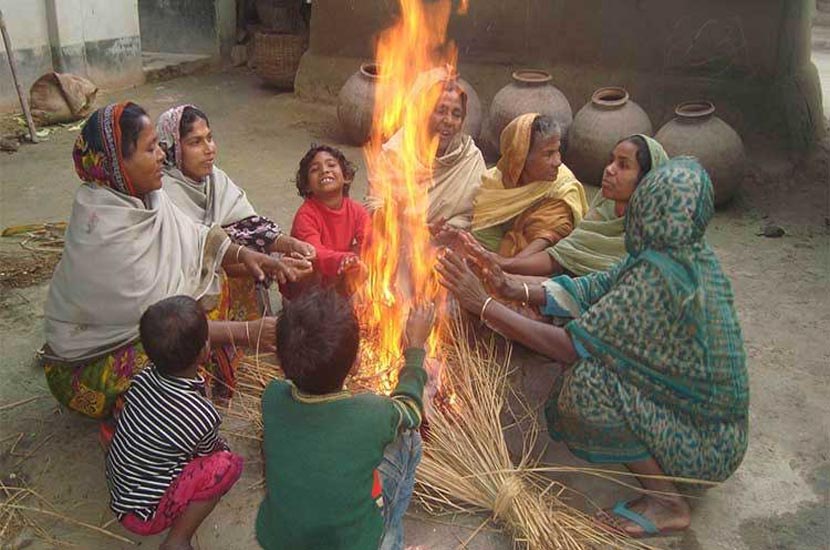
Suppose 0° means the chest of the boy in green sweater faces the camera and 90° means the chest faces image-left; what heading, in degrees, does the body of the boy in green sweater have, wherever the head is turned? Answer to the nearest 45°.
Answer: approximately 180°

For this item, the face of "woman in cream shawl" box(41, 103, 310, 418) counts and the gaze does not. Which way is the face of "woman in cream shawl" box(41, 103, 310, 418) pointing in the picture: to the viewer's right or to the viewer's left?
to the viewer's right

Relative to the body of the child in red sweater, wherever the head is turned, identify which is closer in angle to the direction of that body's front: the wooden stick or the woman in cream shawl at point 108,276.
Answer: the woman in cream shawl

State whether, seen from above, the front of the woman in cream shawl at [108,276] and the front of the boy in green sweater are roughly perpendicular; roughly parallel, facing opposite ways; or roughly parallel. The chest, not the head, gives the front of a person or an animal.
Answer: roughly perpendicular

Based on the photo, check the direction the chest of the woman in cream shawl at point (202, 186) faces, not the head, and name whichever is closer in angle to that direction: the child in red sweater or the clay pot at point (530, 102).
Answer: the child in red sweater

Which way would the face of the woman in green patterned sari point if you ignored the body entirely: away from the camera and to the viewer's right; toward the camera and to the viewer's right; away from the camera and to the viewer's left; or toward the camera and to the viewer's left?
away from the camera and to the viewer's left

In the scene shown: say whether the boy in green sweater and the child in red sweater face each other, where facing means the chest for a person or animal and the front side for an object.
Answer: yes

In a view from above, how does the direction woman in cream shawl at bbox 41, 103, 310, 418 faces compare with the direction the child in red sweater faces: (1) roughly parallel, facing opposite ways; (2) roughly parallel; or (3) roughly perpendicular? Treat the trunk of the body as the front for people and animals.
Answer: roughly perpendicular

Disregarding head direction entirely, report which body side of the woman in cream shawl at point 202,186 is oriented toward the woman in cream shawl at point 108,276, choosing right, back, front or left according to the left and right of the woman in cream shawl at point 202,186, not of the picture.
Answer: right

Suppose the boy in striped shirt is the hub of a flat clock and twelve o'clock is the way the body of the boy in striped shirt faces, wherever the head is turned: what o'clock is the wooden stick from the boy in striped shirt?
The wooden stick is roughly at 10 o'clock from the boy in striped shirt.

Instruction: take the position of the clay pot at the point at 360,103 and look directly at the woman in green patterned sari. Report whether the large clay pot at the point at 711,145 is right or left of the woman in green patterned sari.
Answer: left

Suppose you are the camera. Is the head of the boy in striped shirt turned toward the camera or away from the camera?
away from the camera

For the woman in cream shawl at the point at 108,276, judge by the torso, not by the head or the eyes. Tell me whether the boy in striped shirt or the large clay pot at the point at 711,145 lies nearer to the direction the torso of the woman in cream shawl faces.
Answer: the large clay pot

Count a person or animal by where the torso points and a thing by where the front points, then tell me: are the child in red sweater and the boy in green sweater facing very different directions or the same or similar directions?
very different directions

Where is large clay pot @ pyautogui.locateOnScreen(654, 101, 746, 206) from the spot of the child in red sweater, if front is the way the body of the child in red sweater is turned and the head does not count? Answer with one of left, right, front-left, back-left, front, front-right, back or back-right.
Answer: back-left

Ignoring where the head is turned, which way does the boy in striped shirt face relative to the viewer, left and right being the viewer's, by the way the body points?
facing away from the viewer and to the right of the viewer

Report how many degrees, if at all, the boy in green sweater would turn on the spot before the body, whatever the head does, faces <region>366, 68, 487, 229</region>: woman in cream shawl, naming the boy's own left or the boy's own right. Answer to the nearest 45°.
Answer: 0° — they already face them

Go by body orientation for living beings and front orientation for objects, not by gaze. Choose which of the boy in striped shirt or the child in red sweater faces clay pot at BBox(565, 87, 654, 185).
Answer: the boy in striped shirt
